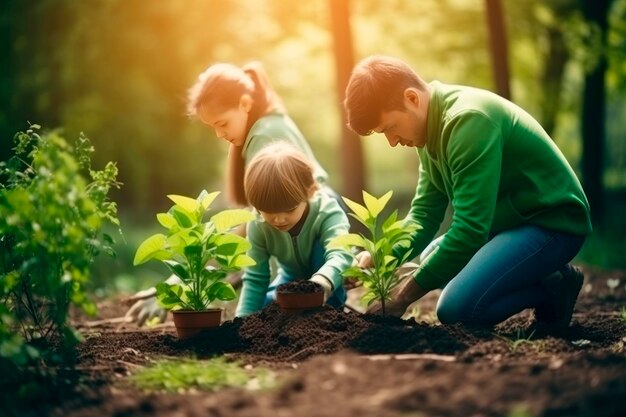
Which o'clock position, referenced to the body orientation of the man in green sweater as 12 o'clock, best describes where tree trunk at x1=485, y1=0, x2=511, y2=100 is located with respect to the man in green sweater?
The tree trunk is roughly at 3 o'clock from the man in green sweater.

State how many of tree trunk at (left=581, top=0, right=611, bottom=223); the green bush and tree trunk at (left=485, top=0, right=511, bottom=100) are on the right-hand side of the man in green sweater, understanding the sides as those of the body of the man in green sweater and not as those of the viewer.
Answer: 2

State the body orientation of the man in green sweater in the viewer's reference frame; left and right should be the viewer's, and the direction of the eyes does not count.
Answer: facing to the left of the viewer

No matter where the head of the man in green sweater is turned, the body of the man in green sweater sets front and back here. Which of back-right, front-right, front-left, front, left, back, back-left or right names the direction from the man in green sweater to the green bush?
front-left

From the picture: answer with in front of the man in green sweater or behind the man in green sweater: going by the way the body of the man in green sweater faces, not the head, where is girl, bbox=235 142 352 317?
in front

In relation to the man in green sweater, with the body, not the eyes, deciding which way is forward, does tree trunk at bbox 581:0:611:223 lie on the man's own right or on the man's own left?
on the man's own right

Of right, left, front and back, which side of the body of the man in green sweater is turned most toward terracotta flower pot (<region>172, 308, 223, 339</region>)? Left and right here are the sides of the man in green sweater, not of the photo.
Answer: front
